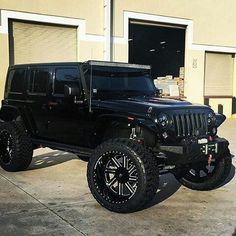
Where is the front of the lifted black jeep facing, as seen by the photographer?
facing the viewer and to the right of the viewer

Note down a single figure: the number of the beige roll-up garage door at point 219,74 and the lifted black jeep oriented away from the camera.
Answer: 0

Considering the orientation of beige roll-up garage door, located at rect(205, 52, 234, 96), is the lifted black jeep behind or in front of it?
in front

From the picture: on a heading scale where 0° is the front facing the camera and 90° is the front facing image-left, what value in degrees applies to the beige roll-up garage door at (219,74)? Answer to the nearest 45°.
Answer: approximately 0°

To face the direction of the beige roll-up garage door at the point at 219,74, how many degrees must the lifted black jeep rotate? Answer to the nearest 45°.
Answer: approximately 135° to its left
